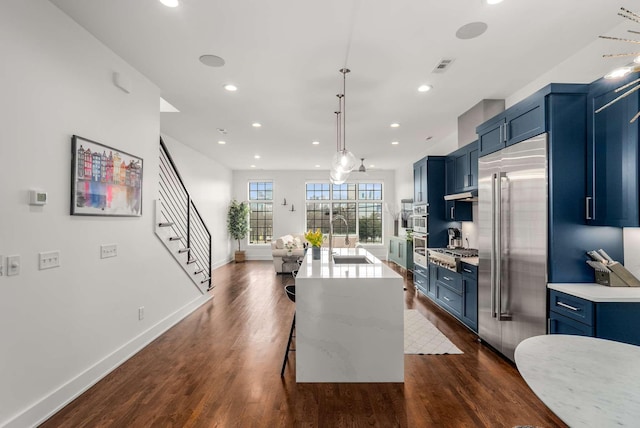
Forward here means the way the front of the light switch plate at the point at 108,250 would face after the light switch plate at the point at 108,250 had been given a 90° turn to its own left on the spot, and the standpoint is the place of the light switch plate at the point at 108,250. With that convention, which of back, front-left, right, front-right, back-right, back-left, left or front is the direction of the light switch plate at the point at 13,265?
back

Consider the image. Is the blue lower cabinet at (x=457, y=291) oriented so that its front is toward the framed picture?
yes

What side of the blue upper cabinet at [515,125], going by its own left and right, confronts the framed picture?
front

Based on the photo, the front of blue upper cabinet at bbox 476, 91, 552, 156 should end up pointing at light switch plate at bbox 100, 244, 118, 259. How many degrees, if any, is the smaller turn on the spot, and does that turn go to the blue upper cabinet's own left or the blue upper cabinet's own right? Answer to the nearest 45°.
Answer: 0° — it already faces it

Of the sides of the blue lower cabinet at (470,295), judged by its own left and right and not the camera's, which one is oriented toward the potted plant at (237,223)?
right

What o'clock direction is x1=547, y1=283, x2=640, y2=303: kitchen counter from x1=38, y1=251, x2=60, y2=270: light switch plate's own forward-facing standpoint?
The kitchen counter is roughly at 12 o'clock from the light switch plate.

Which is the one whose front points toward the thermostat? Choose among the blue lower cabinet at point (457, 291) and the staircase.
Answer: the blue lower cabinet

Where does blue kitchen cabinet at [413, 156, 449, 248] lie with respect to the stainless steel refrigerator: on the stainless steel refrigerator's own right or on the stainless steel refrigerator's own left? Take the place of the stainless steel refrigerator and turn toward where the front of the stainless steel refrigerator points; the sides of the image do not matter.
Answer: on the stainless steel refrigerator's own right

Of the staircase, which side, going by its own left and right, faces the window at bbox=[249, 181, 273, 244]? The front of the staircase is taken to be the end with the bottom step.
front

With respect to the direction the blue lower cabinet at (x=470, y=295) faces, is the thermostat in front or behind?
in front

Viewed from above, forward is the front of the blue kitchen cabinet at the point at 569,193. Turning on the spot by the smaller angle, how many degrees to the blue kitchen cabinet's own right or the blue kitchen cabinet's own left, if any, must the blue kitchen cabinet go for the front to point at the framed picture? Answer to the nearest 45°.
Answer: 0° — it already faces it

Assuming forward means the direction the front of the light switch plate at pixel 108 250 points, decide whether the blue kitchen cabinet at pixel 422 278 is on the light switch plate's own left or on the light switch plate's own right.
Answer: on the light switch plate's own left

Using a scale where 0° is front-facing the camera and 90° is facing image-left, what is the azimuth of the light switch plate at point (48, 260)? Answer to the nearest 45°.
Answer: approximately 315°

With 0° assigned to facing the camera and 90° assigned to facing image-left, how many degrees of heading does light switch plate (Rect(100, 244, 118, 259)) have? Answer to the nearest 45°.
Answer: approximately 315°

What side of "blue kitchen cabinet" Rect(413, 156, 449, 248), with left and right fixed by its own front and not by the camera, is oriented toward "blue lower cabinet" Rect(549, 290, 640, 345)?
left

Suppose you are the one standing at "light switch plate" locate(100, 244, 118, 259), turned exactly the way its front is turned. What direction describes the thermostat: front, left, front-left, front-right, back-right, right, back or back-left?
right
